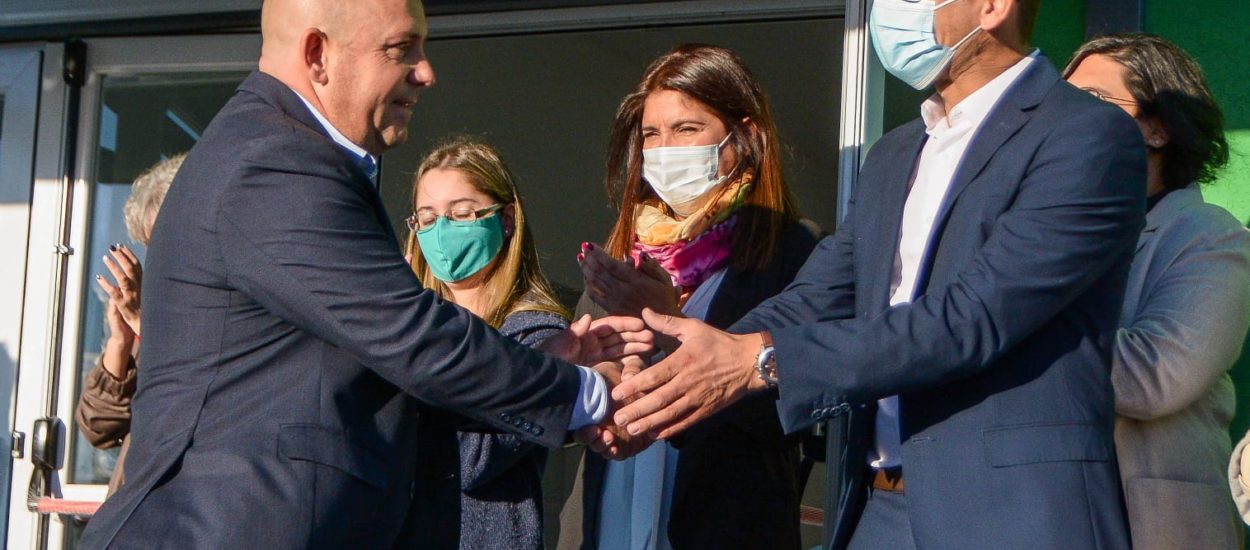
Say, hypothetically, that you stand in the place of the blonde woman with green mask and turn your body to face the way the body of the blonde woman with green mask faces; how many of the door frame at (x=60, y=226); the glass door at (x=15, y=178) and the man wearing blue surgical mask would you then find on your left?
1

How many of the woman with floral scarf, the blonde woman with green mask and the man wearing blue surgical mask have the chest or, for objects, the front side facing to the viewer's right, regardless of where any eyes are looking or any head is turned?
0

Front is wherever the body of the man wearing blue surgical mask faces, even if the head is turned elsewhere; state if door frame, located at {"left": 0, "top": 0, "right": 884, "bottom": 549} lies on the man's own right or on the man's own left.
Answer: on the man's own right

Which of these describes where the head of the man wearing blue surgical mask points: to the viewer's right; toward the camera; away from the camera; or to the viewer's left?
to the viewer's left

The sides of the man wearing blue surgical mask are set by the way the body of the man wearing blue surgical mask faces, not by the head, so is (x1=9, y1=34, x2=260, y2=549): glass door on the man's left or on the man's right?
on the man's right

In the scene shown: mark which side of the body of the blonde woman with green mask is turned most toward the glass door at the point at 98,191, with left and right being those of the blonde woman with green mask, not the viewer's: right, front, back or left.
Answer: right
